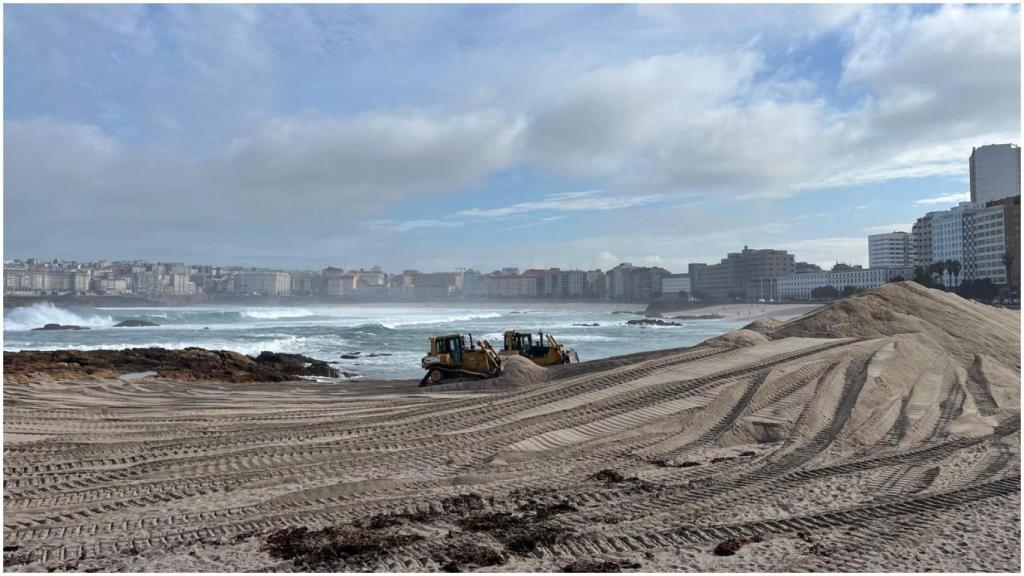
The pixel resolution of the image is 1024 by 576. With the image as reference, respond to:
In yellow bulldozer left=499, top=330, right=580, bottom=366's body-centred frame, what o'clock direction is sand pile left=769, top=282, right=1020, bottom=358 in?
The sand pile is roughly at 12 o'clock from the yellow bulldozer.

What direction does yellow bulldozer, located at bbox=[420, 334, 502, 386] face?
to the viewer's right

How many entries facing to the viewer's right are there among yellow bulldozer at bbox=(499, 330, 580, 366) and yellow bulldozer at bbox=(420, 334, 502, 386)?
2

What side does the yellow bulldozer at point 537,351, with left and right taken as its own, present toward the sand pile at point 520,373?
right

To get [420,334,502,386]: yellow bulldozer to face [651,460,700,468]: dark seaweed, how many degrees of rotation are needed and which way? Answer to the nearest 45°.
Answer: approximately 90° to its right

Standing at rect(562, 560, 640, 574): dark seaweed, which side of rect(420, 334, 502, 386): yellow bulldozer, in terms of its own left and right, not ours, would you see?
right

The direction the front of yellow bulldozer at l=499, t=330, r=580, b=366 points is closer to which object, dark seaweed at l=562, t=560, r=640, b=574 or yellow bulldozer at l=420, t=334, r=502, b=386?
the dark seaweed

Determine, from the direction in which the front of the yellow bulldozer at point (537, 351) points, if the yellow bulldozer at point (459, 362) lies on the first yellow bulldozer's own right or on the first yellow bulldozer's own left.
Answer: on the first yellow bulldozer's own right

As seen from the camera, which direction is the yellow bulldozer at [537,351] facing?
to the viewer's right

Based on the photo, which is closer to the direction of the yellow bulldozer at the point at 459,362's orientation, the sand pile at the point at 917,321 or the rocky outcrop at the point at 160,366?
the sand pile

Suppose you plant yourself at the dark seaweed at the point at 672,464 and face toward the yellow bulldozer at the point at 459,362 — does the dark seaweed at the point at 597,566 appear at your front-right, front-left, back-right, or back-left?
back-left

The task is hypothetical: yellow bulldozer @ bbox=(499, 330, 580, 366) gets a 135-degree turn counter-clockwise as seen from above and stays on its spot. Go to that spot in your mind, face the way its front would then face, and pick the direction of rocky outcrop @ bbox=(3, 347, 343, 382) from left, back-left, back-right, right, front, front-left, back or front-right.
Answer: front-left
